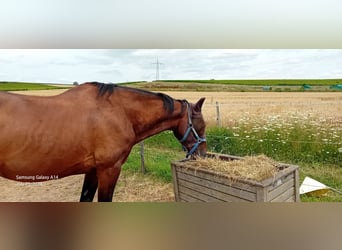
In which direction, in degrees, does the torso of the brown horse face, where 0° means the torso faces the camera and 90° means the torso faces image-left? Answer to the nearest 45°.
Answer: approximately 270°
